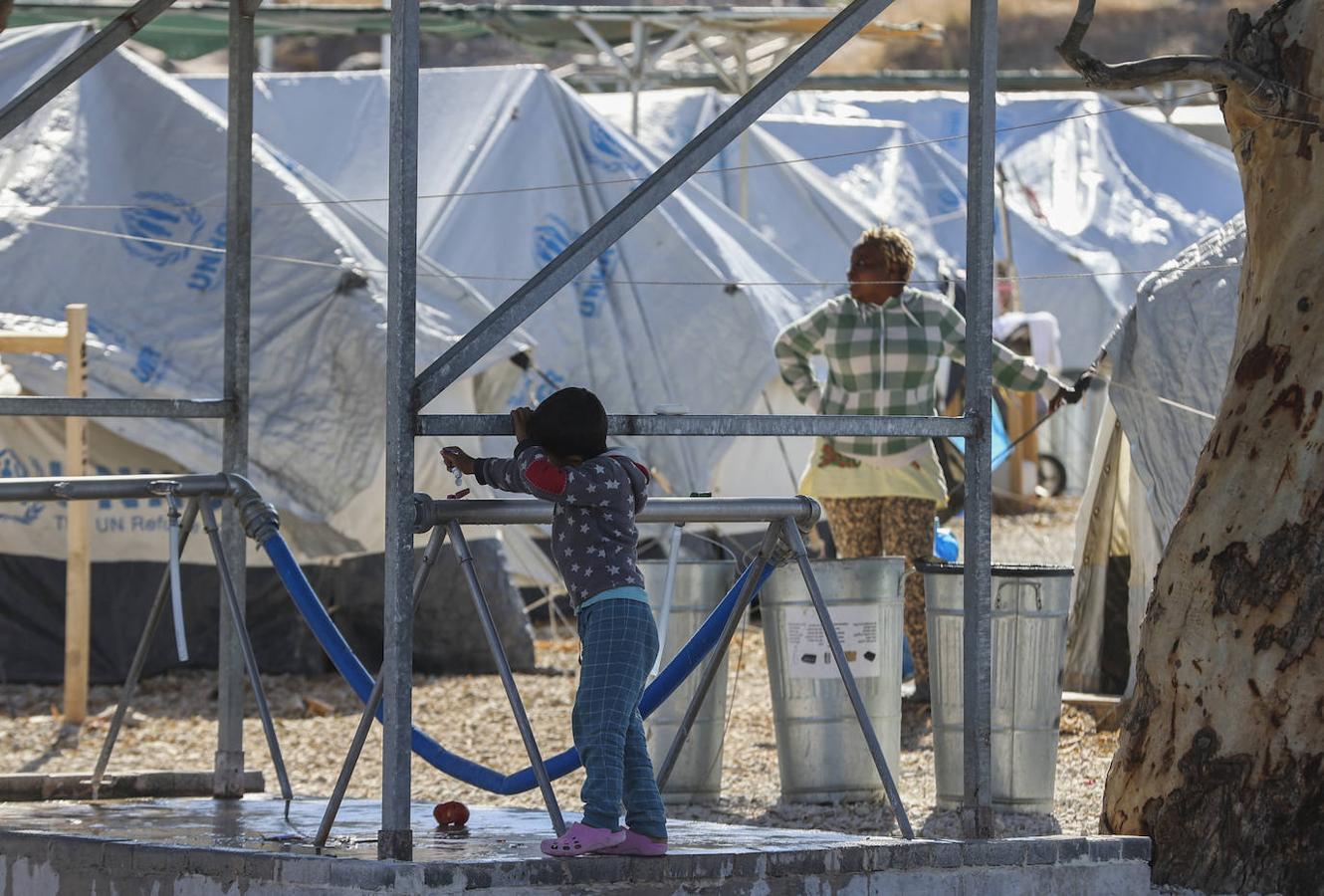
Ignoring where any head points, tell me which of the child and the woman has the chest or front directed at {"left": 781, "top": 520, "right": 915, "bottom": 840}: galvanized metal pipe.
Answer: the woman

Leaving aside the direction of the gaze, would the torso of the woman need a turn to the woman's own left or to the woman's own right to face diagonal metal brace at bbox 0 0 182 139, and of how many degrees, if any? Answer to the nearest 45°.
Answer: approximately 45° to the woman's own right

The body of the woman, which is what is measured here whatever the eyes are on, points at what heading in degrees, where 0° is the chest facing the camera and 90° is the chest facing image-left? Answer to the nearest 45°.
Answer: approximately 0°

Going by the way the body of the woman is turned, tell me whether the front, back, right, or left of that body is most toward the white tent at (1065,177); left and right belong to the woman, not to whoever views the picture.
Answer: back

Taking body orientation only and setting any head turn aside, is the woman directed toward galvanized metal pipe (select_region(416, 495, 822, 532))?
yes
